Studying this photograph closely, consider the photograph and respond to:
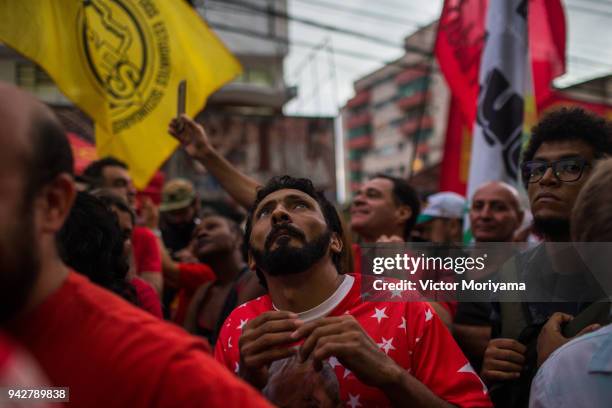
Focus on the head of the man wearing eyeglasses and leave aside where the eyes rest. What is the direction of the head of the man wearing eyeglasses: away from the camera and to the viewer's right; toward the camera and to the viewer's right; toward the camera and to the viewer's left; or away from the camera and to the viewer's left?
toward the camera and to the viewer's left

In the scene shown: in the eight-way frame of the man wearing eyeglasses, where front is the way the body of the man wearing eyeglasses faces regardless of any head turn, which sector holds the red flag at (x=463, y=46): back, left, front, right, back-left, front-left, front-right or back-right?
back-right

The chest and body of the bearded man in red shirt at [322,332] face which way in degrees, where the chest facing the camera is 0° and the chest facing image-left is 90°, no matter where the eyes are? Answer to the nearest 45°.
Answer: approximately 45°

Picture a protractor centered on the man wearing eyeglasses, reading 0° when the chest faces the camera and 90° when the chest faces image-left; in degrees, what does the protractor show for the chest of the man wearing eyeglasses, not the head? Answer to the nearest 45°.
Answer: approximately 45°

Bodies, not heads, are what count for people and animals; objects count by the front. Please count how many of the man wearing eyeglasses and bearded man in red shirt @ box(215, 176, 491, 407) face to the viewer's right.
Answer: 0

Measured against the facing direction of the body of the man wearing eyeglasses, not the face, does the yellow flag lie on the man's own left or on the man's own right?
on the man's own right

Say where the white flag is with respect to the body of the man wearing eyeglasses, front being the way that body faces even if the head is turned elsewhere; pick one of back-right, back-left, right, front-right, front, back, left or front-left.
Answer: back-right

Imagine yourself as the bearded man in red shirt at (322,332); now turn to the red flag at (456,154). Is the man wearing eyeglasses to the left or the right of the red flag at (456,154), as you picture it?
right

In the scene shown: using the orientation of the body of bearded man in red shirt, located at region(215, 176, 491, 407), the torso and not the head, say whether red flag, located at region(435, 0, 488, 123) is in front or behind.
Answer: behind

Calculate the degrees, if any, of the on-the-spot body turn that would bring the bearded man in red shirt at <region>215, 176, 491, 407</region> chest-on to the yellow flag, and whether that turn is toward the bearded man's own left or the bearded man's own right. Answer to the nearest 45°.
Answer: approximately 90° to the bearded man's own right
